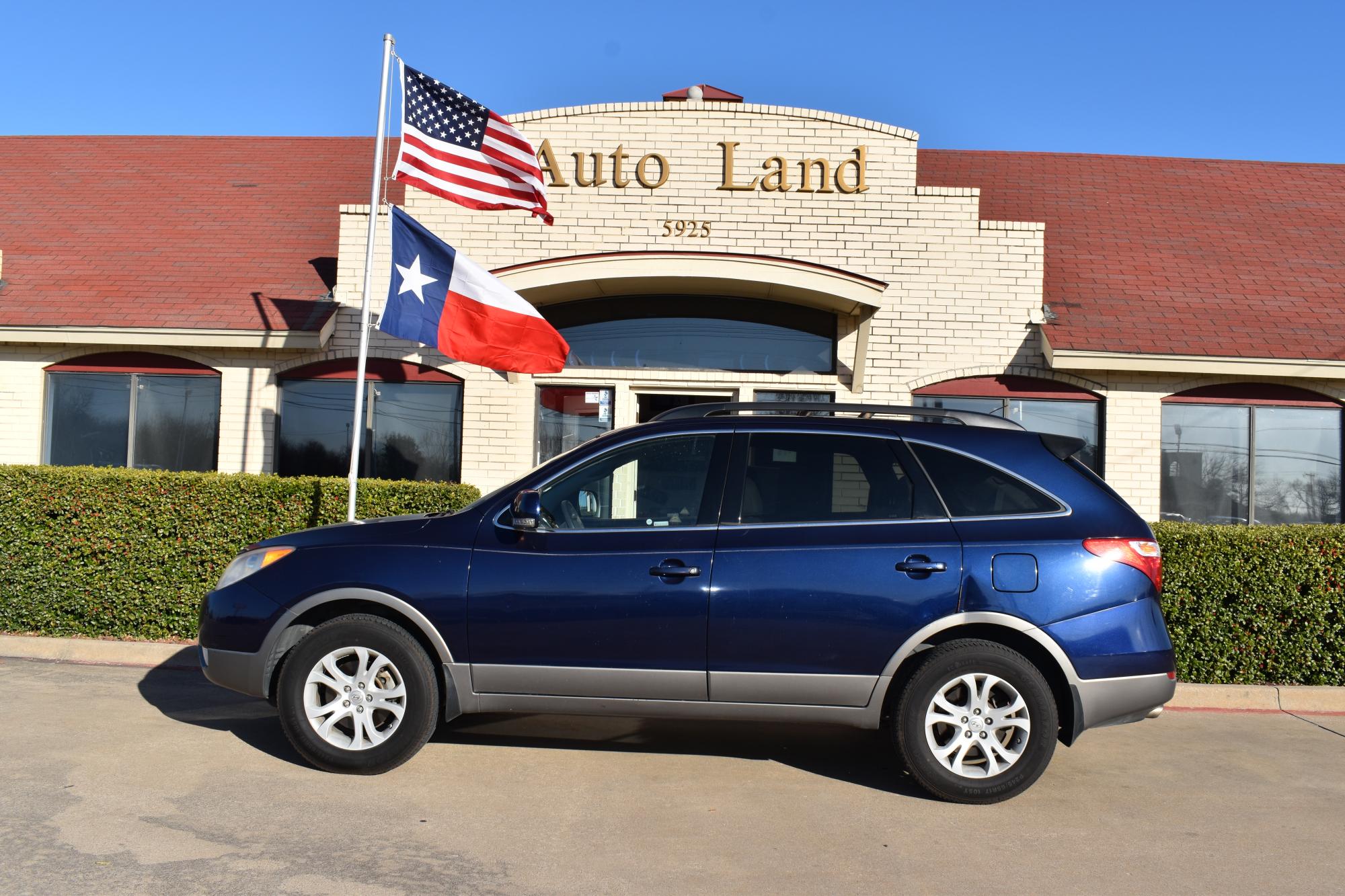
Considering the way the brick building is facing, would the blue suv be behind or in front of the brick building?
in front

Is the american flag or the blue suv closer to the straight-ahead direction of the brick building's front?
the blue suv

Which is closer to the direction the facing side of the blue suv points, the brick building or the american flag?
the american flag

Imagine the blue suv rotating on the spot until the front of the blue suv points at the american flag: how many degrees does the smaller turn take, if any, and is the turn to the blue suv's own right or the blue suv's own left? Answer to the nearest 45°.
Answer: approximately 45° to the blue suv's own right

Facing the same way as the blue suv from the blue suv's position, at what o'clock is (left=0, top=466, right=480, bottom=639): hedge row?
The hedge row is roughly at 1 o'clock from the blue suv.

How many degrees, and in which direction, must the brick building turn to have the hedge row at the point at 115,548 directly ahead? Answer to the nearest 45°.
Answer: approximately 45° to its right

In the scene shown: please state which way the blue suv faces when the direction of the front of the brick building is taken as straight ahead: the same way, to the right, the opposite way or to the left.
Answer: to the right

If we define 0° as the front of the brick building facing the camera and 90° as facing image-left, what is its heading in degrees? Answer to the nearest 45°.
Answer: approximately 0°

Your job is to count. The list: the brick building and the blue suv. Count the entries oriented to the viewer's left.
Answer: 1

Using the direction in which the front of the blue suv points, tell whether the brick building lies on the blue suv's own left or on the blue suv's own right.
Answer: on the blue suv's own right

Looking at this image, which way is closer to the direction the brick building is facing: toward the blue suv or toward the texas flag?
the blue suv

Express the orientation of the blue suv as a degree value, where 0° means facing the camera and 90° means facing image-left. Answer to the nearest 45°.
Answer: approximately 90°

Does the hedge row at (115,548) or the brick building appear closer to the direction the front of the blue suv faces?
the hedge row
